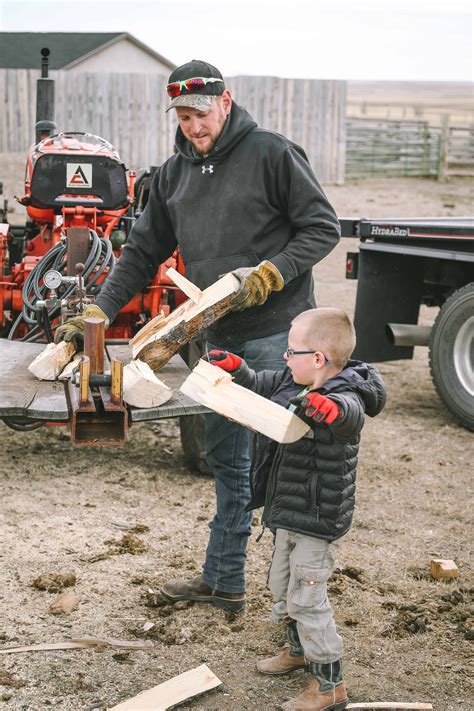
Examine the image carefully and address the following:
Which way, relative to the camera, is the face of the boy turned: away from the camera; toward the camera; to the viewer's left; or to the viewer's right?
to the viewer's left

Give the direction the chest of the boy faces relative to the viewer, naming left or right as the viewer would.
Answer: facing to the left of the viewer

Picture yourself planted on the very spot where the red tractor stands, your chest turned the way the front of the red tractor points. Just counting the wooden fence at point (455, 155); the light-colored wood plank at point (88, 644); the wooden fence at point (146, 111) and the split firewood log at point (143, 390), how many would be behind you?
2

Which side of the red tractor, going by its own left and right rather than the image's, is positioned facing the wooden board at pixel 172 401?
back

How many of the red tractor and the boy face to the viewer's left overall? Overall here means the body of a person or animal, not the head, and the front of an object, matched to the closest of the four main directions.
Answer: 1

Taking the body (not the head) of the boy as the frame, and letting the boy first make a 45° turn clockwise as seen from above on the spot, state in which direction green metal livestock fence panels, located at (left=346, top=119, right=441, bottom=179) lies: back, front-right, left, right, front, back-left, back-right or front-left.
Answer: front-right
